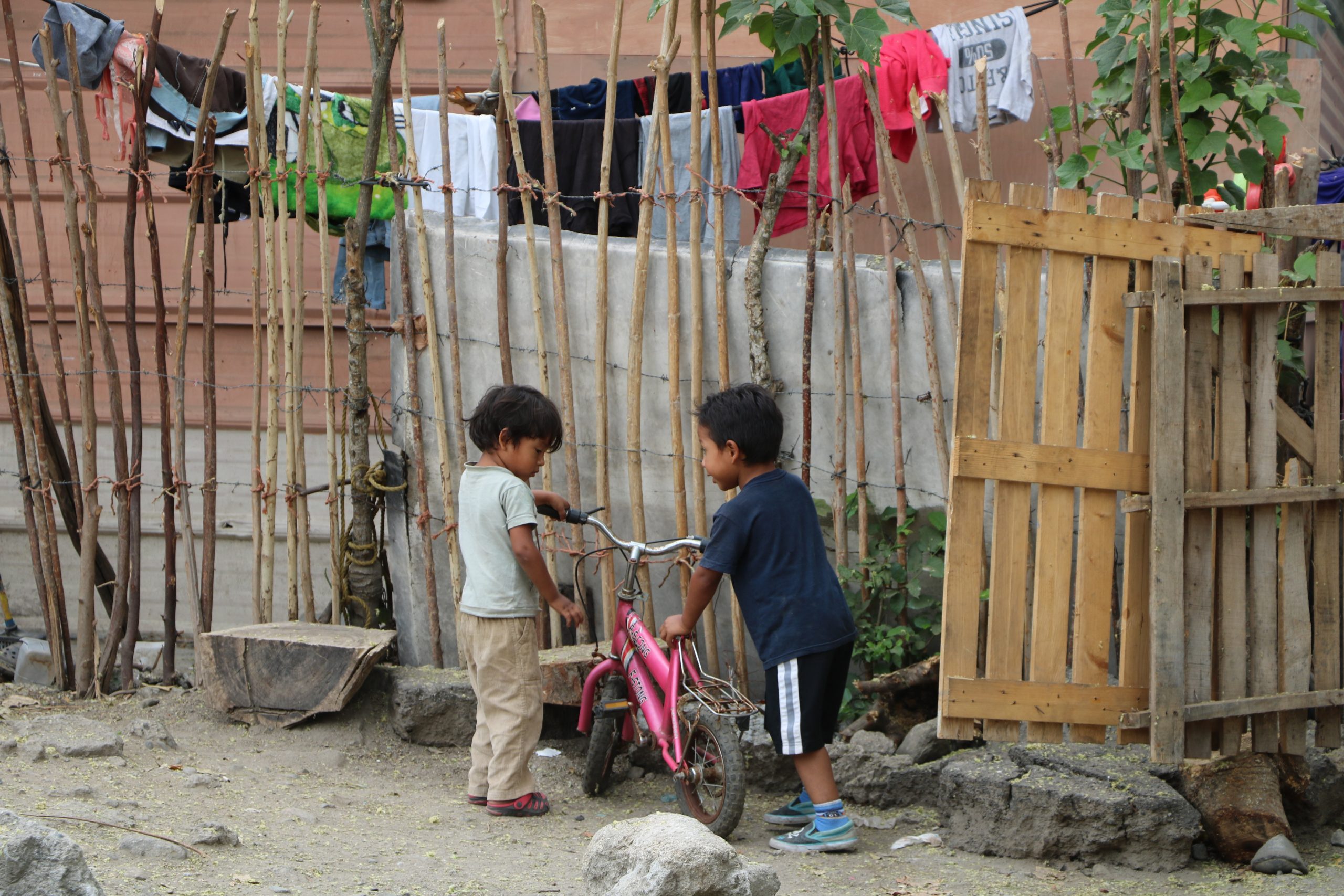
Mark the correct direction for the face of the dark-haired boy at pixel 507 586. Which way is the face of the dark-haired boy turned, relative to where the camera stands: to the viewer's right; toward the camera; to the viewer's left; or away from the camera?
to the viewer's right

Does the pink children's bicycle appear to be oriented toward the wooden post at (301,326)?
yes

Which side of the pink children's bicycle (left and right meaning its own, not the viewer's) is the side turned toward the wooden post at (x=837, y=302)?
right

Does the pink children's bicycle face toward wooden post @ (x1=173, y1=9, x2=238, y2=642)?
yes

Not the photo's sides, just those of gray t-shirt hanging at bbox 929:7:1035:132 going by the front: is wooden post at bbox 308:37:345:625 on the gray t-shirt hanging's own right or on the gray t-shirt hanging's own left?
on the gray t-shirt hanging's own right

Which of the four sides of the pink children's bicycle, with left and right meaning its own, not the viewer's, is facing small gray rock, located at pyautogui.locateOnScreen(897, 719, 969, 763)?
right

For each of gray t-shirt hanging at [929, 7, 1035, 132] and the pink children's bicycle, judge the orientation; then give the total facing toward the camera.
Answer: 1

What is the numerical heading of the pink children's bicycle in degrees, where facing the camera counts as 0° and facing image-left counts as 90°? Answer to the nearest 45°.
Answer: approximately 135°

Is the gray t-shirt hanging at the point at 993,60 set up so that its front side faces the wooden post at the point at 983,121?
yes

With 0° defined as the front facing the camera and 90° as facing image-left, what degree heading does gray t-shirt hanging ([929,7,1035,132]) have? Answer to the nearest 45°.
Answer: approximately 0°

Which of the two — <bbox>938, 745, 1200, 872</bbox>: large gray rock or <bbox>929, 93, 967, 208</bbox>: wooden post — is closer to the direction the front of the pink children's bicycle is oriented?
the wooden post

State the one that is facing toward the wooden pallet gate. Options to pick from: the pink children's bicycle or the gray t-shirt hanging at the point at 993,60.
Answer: the gray t-shirt hanging
